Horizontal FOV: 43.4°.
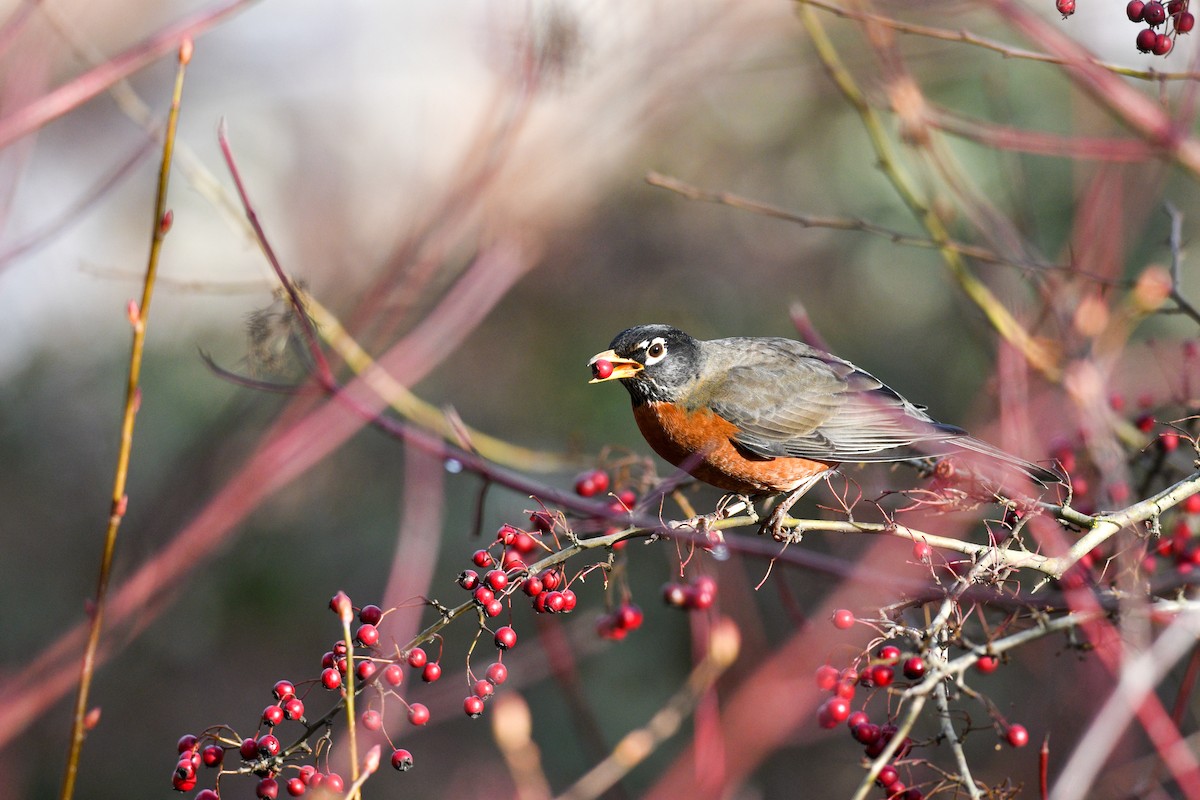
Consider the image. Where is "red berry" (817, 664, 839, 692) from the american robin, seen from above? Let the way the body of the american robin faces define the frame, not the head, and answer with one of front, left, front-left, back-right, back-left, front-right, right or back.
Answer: left

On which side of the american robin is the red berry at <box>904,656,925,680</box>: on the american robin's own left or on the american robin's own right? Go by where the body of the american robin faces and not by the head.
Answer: on the american robin's own left

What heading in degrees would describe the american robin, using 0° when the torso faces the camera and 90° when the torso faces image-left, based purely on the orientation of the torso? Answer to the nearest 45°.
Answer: approximately 90°

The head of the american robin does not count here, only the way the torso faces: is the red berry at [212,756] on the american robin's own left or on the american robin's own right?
on the american robin's own left

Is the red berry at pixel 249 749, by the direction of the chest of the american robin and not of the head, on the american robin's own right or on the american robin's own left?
on the american robin's own left
